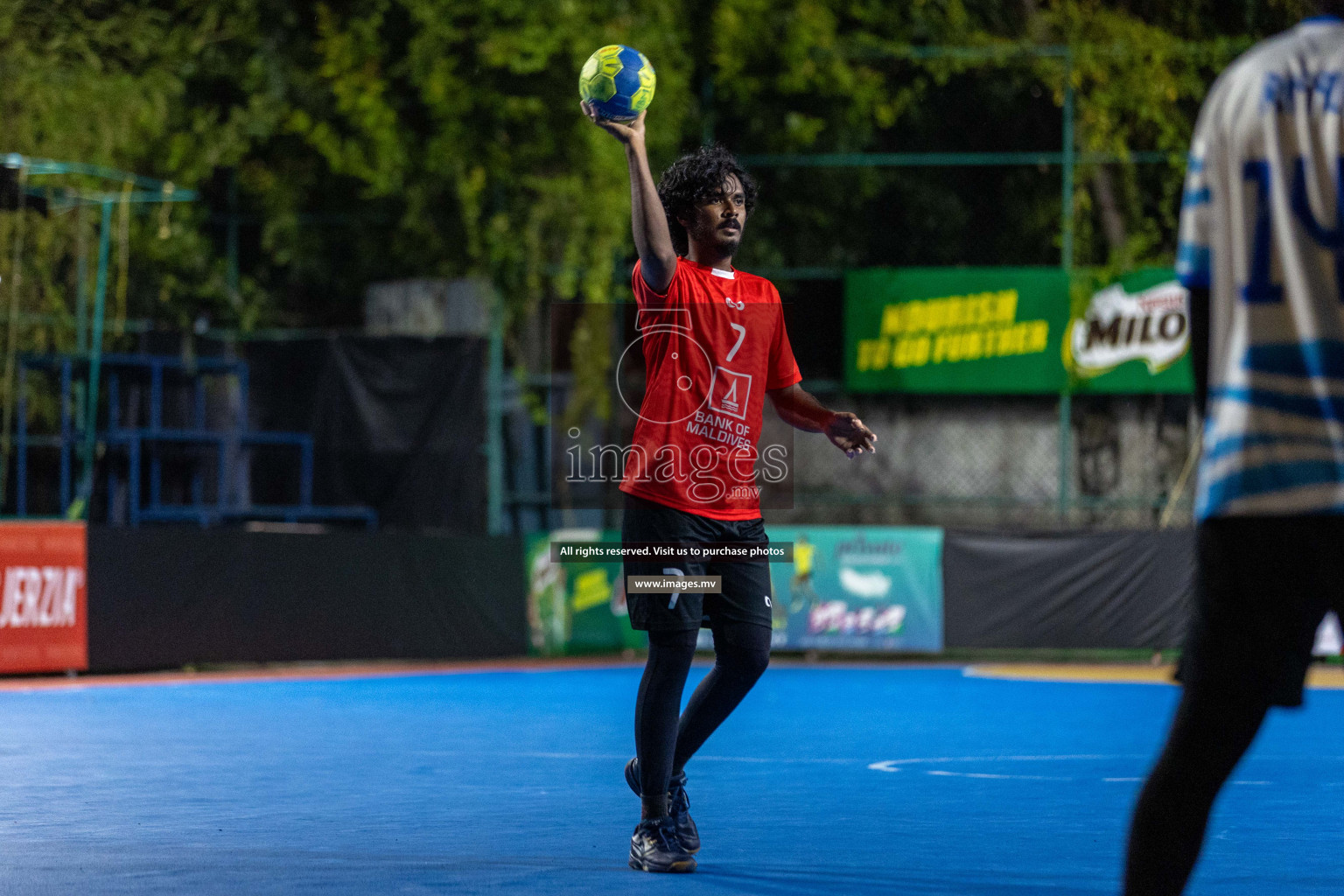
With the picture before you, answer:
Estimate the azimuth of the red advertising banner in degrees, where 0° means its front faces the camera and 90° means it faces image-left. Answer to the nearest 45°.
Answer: approximately 0°

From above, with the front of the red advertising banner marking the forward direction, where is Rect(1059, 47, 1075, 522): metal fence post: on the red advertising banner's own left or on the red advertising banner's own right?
on the red advertising banner's own left

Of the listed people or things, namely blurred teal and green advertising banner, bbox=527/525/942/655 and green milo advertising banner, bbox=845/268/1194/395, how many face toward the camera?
2

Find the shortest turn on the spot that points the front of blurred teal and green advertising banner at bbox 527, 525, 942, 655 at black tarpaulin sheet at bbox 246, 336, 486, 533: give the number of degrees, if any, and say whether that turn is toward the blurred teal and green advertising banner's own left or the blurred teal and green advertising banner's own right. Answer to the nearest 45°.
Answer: approximately 90° to the blurred teal and green advertising banner's own right

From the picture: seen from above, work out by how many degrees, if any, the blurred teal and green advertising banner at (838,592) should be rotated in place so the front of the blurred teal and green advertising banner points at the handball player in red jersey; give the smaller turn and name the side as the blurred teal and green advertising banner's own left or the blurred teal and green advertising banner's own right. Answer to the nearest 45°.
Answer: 0° — it already faces them

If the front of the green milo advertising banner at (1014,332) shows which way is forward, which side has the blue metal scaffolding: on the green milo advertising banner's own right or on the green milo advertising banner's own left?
on the green milo advertising banner's own right

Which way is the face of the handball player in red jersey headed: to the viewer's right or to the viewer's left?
to the viewer's right

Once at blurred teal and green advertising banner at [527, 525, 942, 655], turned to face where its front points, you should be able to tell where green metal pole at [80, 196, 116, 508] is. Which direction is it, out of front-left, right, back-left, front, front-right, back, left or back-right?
right

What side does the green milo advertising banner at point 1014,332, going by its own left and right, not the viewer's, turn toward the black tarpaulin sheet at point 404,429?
right

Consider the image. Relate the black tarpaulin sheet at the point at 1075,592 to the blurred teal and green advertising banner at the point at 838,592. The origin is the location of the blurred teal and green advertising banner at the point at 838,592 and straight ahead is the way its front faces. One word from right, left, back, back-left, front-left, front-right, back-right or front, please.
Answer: left

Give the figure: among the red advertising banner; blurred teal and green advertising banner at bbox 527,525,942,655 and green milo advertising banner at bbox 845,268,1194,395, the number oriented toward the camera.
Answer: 3
